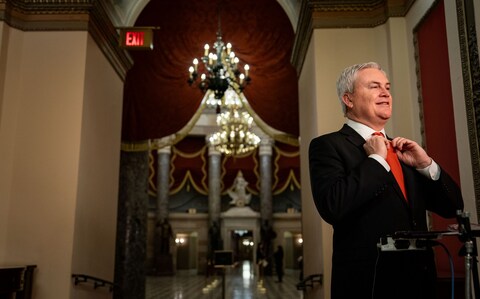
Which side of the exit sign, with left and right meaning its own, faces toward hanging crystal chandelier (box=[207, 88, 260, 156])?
back

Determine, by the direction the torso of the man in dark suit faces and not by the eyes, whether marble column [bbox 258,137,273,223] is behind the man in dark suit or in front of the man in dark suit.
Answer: behind

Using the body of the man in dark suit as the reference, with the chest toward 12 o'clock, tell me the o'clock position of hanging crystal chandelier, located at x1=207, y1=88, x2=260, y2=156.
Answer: The hanging crystal chandelier is roughly at 7 o'clock from the man in dark suit.

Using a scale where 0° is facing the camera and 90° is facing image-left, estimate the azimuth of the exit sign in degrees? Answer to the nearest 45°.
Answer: approximately 0°

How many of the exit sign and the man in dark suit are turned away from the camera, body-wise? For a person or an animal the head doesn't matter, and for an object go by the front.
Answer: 0

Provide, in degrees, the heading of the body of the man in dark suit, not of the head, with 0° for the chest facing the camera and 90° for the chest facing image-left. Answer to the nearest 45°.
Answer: approximately 315°

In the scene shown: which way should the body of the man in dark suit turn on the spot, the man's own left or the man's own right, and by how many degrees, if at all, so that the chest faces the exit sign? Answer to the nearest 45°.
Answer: approximately 180°

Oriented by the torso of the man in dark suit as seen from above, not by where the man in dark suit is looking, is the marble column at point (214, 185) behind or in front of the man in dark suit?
behind

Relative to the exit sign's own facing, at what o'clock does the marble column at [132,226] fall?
The marble column is roughly at 6 o'clock from the exit sign.
